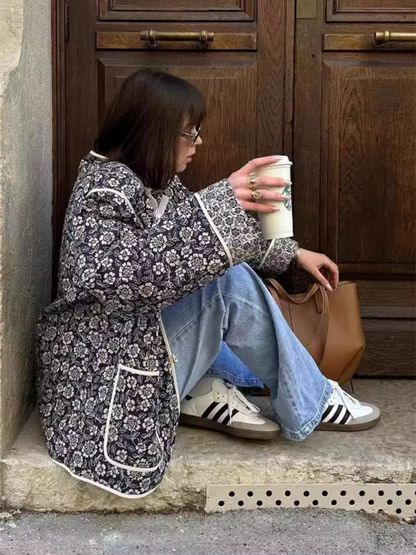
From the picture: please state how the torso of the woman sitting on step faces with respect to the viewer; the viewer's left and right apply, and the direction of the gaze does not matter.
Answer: facing to the right of the viewer

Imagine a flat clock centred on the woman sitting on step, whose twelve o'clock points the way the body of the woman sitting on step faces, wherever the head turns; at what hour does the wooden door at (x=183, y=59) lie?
The wooden door is roughly at 9 o'clock from the woman sitting on step.

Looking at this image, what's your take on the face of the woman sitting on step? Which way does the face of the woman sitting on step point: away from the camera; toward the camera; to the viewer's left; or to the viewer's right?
to the viewer's right

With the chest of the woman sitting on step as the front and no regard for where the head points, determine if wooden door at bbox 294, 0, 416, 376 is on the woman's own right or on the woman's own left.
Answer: on the woman's own left
